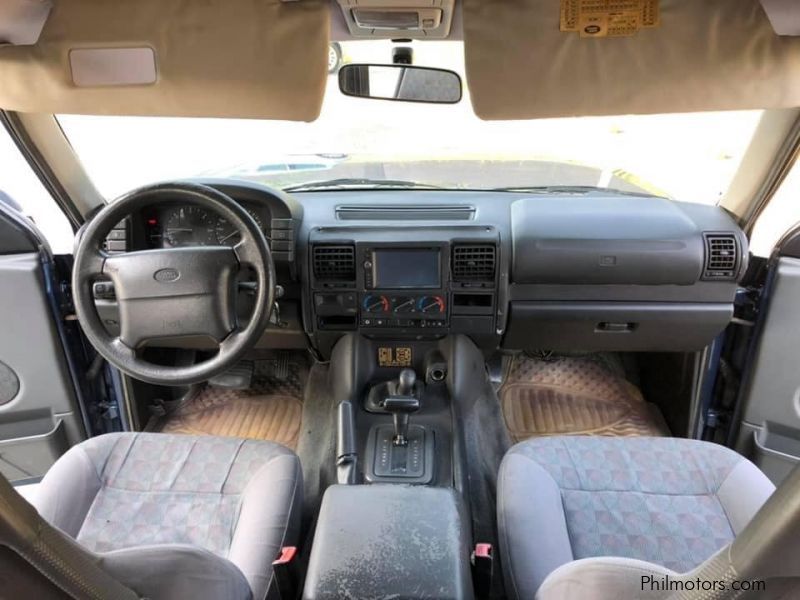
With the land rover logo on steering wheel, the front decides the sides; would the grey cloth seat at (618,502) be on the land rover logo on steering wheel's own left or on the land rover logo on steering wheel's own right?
on the land rover logo on steering wheel's own left

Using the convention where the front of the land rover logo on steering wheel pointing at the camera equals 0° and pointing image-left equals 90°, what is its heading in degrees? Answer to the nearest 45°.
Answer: approximately 0°

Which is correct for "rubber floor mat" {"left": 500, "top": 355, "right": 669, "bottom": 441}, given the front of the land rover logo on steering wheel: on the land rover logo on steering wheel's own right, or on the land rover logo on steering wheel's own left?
on the land rover logo on steering wheel's own left

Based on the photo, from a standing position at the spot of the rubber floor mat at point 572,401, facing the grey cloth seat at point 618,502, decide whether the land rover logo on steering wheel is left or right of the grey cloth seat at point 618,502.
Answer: right
